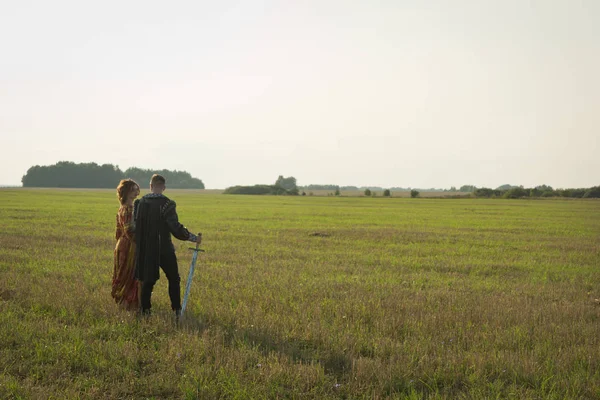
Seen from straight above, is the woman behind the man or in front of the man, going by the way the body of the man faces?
in front

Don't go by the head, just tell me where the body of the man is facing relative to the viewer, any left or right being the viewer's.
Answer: facing away from the viewer
